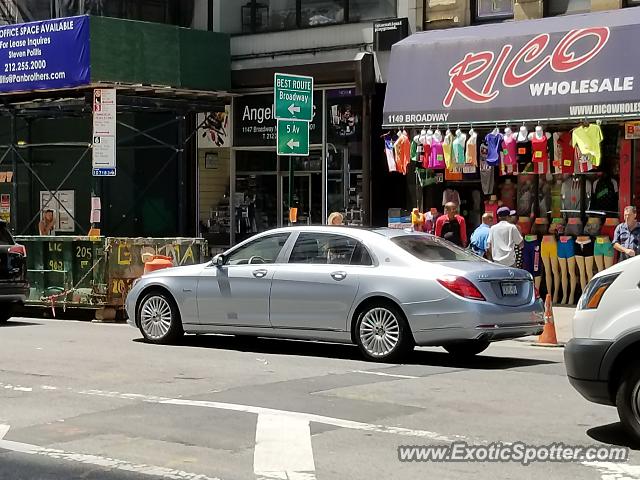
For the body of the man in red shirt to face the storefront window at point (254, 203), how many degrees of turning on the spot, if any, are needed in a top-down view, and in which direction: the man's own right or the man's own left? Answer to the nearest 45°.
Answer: approximately 135° to the man's own right

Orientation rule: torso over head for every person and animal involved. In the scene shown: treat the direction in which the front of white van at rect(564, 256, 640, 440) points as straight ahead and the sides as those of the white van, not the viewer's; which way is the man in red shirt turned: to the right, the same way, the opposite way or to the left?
to the left

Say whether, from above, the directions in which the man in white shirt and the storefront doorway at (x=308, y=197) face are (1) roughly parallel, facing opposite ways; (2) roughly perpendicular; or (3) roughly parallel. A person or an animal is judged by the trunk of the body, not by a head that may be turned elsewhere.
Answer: roughly parallel, facing opposite ways

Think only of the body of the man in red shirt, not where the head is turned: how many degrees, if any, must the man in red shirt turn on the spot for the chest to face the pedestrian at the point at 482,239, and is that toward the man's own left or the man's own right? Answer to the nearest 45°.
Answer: approximately 45° to the man's own left

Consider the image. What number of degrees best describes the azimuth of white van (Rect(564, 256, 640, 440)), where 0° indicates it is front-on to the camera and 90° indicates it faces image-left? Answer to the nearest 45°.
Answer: approximately 90°

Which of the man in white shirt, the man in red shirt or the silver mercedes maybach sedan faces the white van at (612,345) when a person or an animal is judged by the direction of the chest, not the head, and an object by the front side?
the man in red shirt

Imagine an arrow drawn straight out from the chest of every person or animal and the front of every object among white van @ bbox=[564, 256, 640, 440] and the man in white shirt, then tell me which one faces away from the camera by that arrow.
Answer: the man in white shirt

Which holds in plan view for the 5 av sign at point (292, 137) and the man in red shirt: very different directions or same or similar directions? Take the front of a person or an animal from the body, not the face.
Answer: same or similar directions

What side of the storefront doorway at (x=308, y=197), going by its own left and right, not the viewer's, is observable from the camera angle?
front

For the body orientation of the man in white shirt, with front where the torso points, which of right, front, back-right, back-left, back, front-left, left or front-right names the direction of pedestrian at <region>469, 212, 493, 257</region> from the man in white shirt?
front-left

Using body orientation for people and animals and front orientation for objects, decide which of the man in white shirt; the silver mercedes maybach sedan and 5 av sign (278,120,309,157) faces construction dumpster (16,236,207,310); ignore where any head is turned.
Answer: the silver mercedes maybach sedan

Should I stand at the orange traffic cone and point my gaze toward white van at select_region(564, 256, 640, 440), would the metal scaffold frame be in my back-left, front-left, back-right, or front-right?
back-right

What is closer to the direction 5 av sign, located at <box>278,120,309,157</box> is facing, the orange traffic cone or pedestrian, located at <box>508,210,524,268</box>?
the orange traffic cone

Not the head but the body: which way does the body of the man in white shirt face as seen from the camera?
away from the camera

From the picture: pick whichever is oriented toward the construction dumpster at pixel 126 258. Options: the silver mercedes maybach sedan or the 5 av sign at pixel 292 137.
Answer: the silver mercedes maybach sedan

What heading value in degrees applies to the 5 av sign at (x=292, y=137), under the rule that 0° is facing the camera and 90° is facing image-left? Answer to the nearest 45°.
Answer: approximately 0°

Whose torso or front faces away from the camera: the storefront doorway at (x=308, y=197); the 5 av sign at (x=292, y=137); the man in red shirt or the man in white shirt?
the man in white shirt

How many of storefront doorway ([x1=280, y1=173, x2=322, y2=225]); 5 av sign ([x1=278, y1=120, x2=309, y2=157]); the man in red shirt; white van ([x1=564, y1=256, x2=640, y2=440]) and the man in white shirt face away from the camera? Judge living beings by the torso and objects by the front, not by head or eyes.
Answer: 1

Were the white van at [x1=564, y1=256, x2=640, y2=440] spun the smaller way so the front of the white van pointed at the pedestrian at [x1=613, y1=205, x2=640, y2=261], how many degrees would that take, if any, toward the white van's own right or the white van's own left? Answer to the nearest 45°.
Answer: approximately 90° to the white van's own right
